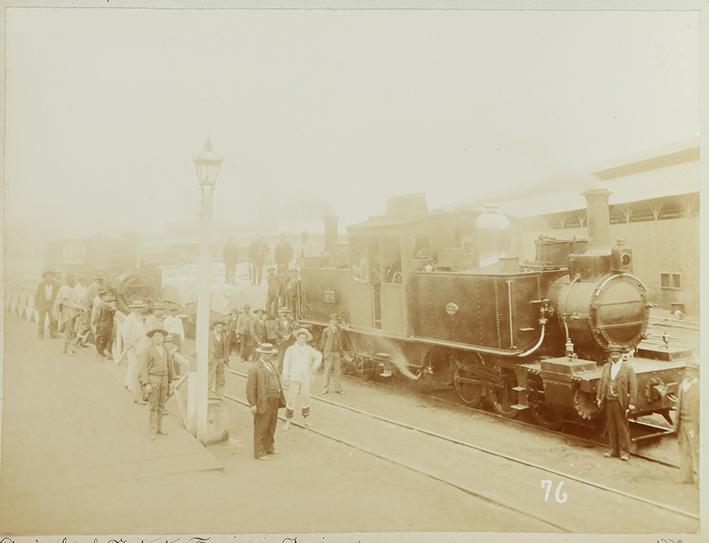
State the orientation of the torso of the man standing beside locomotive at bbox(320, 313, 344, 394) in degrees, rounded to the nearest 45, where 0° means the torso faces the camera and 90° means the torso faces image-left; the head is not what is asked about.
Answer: approximately 0°

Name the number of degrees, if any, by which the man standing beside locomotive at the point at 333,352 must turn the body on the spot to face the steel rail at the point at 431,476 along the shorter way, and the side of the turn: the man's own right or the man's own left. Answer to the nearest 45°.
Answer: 0° — they already face it

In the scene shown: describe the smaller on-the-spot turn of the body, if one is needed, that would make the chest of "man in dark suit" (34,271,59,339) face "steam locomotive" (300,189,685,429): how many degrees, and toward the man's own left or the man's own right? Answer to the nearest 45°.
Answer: approximately 45° to the man's own left

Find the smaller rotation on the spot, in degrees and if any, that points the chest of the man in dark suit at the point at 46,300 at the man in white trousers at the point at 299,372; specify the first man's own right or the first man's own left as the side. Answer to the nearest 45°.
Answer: approximately 45° to the first man's own left

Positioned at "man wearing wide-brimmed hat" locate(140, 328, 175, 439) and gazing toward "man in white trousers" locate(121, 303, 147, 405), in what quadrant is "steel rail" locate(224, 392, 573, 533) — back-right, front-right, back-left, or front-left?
back-right

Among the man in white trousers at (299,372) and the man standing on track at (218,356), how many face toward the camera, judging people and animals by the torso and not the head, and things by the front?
2
